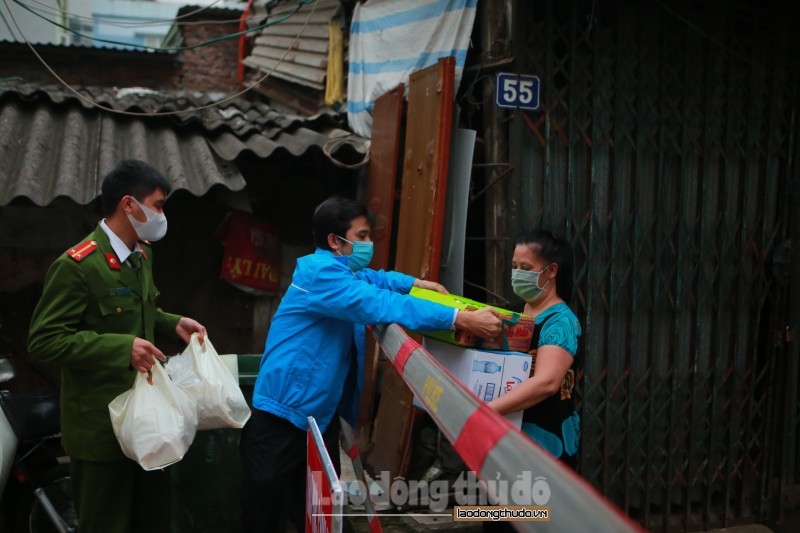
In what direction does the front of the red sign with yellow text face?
toward the camera

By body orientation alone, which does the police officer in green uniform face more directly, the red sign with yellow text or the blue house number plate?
the blue house number plate

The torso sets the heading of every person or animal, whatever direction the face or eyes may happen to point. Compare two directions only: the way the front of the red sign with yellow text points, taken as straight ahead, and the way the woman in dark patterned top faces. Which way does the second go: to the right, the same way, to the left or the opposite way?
to the right

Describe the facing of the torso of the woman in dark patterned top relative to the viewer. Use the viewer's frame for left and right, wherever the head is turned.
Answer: facing to the left of the viewer

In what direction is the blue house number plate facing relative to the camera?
toward the camera

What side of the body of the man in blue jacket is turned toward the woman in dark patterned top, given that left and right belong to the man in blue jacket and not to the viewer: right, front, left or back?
front

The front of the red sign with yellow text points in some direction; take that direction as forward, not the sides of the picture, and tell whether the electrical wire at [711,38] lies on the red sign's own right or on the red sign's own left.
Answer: on the red sign's own left

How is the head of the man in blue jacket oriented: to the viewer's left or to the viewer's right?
to the viewer's right

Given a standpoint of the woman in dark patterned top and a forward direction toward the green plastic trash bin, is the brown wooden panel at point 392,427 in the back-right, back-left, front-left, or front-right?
front-right

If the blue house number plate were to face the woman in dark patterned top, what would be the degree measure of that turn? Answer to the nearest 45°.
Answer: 0° — it already faces them

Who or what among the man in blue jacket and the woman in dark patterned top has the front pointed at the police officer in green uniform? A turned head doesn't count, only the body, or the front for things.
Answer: the woman in dark patterned top

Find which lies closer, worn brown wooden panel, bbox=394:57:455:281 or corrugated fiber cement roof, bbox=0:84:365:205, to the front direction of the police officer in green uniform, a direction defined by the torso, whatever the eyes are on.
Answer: the worn brown wooden panel

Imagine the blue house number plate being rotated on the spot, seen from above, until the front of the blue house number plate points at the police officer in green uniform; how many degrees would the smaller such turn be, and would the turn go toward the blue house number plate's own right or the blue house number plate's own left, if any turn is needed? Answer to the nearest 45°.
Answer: approximately 45° to the blue house number plate's own right

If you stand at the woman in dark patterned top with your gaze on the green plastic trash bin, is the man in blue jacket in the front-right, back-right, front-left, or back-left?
front-left

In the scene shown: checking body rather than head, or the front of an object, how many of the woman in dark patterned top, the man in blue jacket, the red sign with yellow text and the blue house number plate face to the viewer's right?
1

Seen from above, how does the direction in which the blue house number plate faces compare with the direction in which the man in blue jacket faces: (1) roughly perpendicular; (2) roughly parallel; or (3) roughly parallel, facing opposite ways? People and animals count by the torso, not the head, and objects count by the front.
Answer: roughly perpendicular
